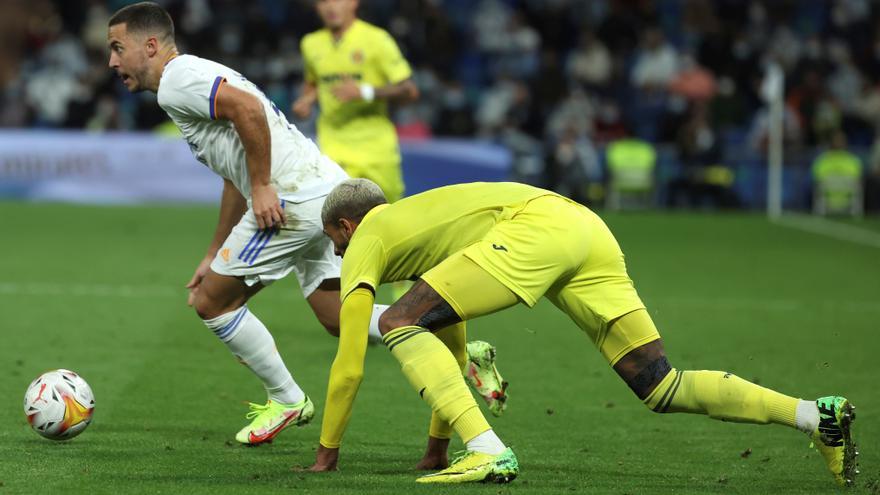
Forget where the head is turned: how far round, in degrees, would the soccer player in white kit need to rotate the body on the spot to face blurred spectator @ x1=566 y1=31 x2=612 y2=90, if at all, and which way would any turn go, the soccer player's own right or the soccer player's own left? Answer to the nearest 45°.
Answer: approximately 90° to the soccer player's own right

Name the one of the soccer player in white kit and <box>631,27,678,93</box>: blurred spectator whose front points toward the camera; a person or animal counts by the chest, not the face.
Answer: the blurred spectator

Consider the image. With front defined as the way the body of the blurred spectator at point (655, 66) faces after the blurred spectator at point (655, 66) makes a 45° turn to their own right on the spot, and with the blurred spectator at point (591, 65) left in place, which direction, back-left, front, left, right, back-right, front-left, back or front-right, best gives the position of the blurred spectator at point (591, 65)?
front-right

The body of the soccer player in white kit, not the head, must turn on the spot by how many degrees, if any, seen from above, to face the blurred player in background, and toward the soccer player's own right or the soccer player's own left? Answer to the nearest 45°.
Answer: approximately 90° to the soccer player's own right

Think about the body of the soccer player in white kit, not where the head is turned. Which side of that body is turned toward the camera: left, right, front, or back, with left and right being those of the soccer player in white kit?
left

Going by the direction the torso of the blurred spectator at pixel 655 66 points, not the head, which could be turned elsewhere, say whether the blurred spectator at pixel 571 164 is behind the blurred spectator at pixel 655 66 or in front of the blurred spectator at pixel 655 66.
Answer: in front

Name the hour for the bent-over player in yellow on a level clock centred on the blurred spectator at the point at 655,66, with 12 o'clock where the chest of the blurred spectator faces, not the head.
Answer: The bent-over player in yellow is roughly at 12 o'clock from the blurred spectator.

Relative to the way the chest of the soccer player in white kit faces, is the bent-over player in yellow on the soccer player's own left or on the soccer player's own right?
on the soccer player's own left

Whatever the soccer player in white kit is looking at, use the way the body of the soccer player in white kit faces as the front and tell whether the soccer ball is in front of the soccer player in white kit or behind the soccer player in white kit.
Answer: in front

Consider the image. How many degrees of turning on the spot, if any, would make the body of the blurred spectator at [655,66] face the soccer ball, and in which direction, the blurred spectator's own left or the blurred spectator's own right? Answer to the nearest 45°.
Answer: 0° — they already face it

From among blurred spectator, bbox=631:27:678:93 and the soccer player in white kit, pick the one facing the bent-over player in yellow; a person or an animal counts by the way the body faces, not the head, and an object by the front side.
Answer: the blurred spectator

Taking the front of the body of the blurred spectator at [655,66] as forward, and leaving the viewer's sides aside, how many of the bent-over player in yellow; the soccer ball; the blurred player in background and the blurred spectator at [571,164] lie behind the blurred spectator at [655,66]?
0

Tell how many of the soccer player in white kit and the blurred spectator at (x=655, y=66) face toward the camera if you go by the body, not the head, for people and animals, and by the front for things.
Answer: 1

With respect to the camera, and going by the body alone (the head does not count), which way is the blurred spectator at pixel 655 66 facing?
toward the camera

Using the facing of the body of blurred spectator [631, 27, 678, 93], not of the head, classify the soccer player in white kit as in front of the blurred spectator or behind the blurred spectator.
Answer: in front

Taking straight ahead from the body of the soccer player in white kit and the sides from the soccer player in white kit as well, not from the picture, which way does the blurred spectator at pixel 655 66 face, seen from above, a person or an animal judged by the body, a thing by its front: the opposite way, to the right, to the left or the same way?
to the left

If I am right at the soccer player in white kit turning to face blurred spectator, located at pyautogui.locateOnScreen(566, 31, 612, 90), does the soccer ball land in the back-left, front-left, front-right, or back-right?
back-left
